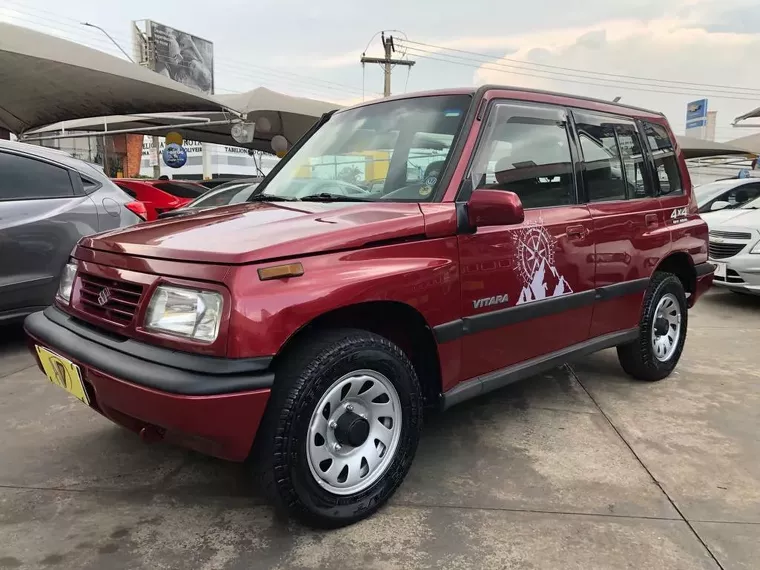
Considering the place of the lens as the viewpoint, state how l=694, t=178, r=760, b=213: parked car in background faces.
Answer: facing the viewer and to the left of the viewer

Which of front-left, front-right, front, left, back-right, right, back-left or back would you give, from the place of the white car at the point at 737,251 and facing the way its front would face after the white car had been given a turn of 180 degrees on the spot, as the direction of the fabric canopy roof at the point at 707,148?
front-left

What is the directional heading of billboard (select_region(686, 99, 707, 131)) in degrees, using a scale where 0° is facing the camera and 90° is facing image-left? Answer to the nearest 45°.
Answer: approximately 45°

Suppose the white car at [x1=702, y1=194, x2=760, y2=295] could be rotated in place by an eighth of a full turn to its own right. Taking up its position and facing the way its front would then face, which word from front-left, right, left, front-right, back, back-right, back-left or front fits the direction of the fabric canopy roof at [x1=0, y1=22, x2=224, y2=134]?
front

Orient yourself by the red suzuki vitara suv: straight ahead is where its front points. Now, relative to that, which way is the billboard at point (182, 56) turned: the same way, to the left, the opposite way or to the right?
to the left

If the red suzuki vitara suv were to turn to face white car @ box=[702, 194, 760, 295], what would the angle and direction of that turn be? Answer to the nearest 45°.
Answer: approximately 180°

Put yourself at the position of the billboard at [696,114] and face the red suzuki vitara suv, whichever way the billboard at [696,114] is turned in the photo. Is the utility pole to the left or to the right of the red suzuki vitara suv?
right

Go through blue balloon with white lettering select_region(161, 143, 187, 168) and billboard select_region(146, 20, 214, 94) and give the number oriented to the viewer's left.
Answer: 0

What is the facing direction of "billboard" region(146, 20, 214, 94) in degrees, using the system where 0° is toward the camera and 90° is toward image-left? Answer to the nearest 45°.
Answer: approximately 315°

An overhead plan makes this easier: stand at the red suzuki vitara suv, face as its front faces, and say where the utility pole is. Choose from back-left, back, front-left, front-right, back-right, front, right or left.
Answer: back-right

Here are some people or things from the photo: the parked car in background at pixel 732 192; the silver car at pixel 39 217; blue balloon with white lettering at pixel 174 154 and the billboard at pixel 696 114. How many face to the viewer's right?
0
